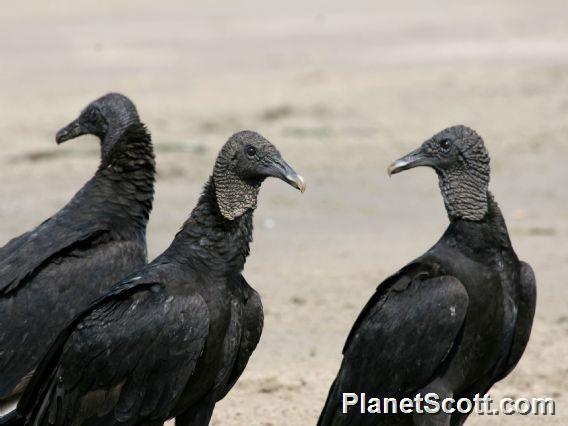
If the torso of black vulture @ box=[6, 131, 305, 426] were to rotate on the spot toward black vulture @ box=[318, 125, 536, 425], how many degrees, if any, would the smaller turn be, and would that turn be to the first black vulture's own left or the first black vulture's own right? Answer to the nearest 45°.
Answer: approximately 45° to the first black vulture's own left

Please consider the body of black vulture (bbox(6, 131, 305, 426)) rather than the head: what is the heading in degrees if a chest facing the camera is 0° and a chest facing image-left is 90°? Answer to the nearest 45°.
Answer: approximately 315°

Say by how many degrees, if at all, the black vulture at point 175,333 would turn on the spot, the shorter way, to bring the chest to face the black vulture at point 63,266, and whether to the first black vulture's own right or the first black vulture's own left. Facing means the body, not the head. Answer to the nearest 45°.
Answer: approximately 180°

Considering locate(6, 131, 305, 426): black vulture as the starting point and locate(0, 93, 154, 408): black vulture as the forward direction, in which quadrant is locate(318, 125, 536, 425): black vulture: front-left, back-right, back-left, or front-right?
back-right

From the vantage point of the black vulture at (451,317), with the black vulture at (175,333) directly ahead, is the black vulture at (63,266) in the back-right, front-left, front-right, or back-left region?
front-right
